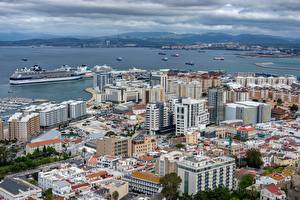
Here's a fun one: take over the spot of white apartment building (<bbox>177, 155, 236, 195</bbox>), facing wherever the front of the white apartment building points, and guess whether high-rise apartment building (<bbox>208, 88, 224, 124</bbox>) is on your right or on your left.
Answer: on your left

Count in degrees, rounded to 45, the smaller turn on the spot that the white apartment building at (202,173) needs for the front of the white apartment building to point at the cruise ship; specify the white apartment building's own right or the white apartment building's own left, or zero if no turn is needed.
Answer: approximately 180°

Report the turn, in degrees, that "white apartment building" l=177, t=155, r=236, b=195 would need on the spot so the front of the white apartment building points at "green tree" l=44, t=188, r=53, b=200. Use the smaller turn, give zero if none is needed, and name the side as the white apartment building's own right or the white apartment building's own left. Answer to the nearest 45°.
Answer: approximately 135° to the white apartment building's own right

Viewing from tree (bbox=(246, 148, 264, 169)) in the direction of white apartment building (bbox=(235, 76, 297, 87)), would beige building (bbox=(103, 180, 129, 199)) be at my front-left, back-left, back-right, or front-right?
back-left

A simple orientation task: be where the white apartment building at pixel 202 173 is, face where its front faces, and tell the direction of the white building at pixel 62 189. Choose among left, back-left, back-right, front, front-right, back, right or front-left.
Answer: back-right

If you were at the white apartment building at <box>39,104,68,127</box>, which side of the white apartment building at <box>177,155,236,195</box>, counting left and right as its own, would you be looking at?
back

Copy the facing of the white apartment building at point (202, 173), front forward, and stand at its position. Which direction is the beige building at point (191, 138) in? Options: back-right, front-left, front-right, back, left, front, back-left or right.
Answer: back-left

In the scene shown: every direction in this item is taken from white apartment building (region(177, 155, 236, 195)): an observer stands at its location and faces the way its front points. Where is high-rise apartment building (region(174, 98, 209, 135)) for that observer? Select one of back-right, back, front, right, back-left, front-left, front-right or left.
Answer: back-left

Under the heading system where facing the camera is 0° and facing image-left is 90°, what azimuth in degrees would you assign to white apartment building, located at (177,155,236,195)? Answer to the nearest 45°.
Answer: approximately 315°

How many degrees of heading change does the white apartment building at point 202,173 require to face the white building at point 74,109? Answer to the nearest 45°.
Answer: approximately 180°
